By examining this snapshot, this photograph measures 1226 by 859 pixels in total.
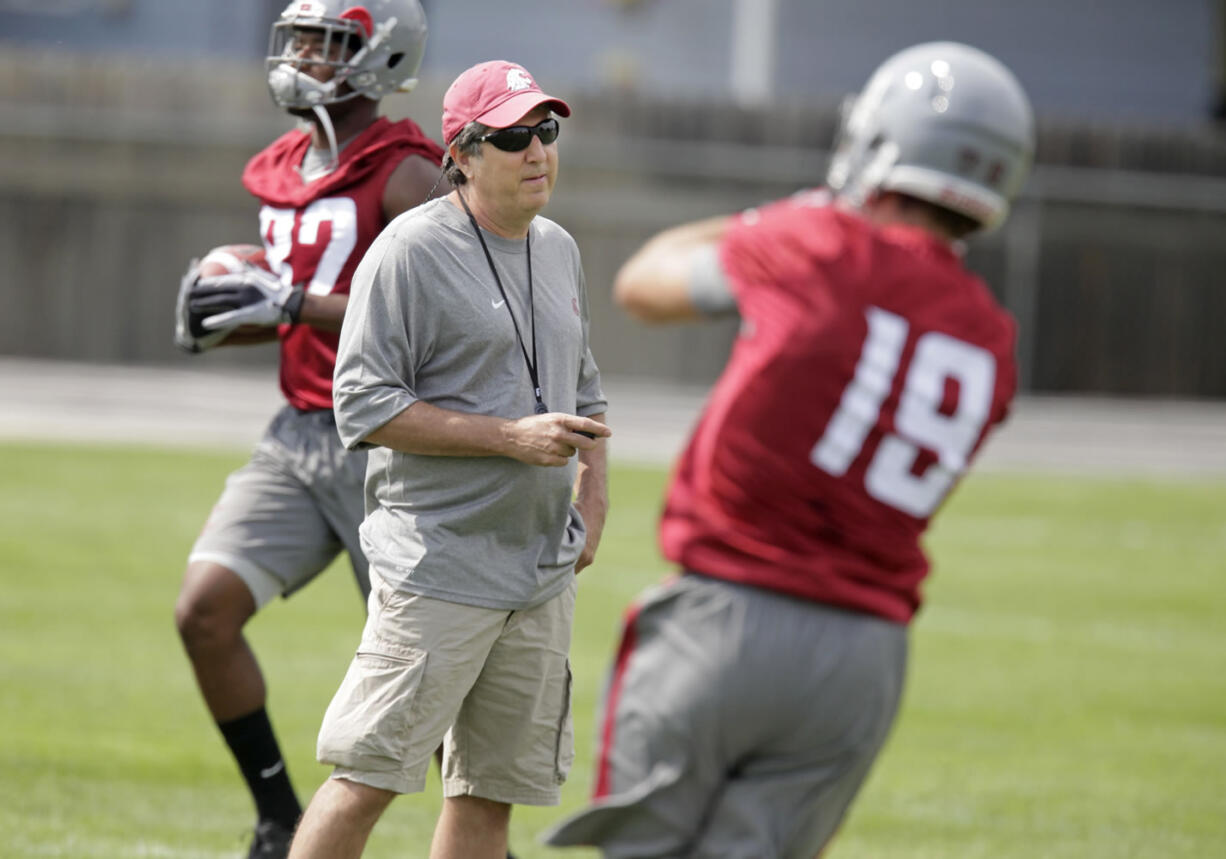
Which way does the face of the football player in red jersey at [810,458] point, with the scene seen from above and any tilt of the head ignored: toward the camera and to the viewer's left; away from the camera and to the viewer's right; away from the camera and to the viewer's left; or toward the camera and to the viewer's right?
away from the camera and to the viewer's left

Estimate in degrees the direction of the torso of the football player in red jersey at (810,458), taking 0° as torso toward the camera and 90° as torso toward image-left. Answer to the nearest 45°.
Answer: approximately 135°

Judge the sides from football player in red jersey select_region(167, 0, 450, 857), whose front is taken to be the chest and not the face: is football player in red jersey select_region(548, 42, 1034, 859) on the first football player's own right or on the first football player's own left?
on the first football player's own left

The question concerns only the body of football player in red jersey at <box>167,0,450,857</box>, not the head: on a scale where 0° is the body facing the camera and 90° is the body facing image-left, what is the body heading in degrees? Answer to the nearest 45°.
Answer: approximately 45°

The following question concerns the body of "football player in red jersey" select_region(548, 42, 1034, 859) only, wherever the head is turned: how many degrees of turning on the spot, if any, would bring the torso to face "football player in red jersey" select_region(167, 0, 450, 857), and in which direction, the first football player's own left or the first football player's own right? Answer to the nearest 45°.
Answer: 0° — they already face them
